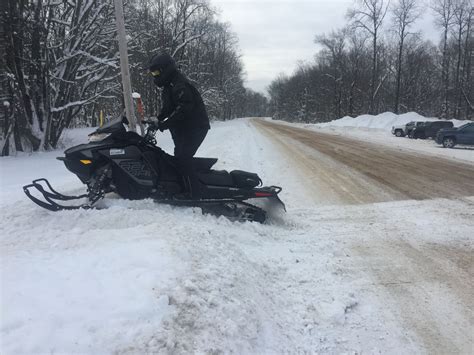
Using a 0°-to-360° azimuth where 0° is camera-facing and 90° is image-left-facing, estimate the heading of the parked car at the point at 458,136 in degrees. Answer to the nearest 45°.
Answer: approximately 90°

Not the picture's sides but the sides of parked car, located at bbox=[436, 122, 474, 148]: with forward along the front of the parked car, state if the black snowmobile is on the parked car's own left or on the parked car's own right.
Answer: on the parked car's own left

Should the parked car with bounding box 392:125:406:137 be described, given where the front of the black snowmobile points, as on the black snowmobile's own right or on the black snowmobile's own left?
on the black snowmobile's own right

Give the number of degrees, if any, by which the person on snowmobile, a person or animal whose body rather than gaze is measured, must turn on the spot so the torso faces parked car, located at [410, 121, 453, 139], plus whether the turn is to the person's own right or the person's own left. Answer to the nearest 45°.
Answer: approximately 135° to the person's own right

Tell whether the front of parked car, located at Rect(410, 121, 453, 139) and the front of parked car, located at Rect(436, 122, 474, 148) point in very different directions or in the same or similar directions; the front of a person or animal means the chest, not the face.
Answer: same or similar directions

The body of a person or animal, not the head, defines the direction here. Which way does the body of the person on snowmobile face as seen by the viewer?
to the viewer's left

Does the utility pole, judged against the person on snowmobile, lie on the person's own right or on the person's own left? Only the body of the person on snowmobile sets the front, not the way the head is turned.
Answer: on the person's own right

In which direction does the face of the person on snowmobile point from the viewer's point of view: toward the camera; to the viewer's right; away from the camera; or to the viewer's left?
to the viewer's left

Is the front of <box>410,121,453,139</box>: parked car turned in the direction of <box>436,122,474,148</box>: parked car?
no

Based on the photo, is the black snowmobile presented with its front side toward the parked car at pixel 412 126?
no

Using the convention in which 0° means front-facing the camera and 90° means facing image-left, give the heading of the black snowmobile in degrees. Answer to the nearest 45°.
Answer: approximately 90°

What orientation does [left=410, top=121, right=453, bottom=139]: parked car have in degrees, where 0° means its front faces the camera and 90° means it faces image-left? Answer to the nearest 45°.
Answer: approximately 90°

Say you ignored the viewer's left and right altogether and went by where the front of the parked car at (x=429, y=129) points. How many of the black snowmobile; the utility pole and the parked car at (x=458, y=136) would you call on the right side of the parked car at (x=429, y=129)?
0

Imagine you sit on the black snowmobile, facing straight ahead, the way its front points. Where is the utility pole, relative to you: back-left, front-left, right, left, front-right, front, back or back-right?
right

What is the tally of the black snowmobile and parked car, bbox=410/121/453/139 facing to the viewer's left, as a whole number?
2

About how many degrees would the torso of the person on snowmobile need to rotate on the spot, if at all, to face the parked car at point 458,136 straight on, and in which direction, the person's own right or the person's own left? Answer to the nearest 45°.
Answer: approximately 135° to the person's own right
